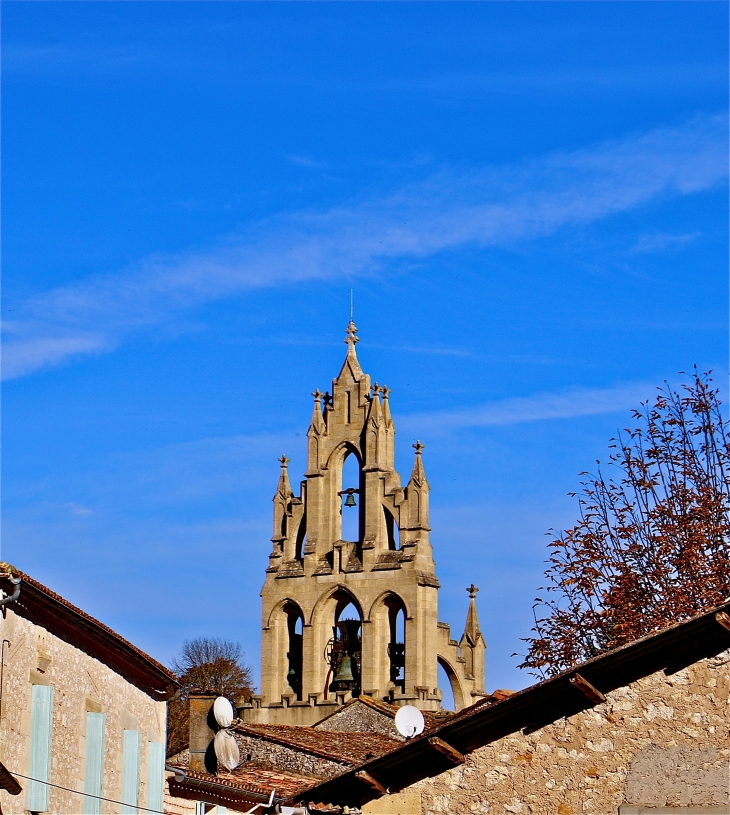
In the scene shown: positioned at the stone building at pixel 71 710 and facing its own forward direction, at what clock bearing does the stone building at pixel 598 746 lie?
the stone building at pixel 598 746 is roughly at 12 o'clock from the stone building at pixel 71 710.

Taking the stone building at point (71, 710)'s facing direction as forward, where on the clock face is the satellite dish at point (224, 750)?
The satellite dish is roughly at 9 o'clock from the stone building.

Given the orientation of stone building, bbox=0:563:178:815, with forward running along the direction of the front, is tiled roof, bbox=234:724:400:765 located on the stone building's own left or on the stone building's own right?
on the stone building's own left

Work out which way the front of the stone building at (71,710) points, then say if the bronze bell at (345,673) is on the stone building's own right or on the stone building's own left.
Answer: on the stone building's own left

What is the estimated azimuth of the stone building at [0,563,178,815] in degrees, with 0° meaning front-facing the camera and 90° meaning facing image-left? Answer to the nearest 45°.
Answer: approximately 315°

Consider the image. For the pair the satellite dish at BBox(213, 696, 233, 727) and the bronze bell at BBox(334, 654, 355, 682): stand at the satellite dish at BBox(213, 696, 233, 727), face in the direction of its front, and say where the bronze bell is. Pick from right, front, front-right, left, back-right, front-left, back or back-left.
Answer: back-left
